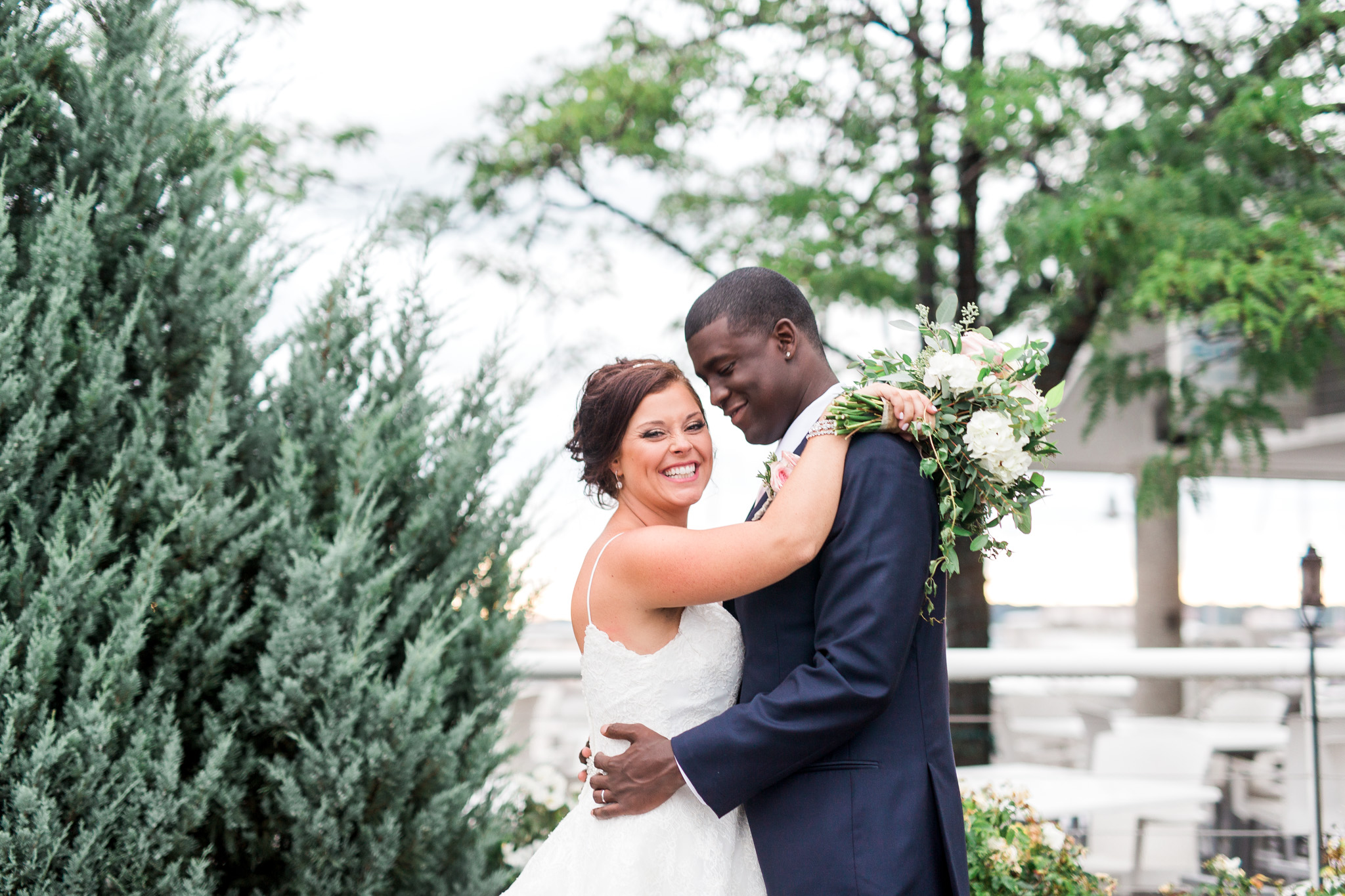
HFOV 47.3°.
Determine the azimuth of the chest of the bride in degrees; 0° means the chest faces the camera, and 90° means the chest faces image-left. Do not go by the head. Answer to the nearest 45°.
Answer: approximately 270°

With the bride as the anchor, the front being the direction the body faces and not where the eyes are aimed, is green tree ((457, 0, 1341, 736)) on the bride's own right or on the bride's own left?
on the bride's own left

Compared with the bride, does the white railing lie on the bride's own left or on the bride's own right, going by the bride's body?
on the bride's own left

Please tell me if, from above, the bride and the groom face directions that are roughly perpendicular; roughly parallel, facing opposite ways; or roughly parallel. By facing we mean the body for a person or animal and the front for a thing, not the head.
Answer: roughly parallel, facing opposite ways

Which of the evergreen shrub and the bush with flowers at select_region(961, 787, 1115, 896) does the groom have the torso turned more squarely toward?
the evergreen shrub

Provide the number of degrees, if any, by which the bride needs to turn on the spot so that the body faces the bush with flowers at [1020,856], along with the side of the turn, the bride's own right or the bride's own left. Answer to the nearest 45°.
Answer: approximately 45° to the bride's own left

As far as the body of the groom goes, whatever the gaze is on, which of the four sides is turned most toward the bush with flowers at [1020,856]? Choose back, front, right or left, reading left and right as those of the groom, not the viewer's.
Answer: right

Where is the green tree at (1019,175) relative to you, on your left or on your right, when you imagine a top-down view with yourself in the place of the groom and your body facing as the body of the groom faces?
on your right

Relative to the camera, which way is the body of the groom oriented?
to the viewer's left

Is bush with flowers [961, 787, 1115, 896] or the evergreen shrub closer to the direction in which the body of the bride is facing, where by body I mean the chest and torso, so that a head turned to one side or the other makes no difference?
the bush with flowers

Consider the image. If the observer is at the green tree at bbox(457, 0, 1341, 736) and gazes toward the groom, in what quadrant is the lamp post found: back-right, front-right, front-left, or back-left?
front-left
